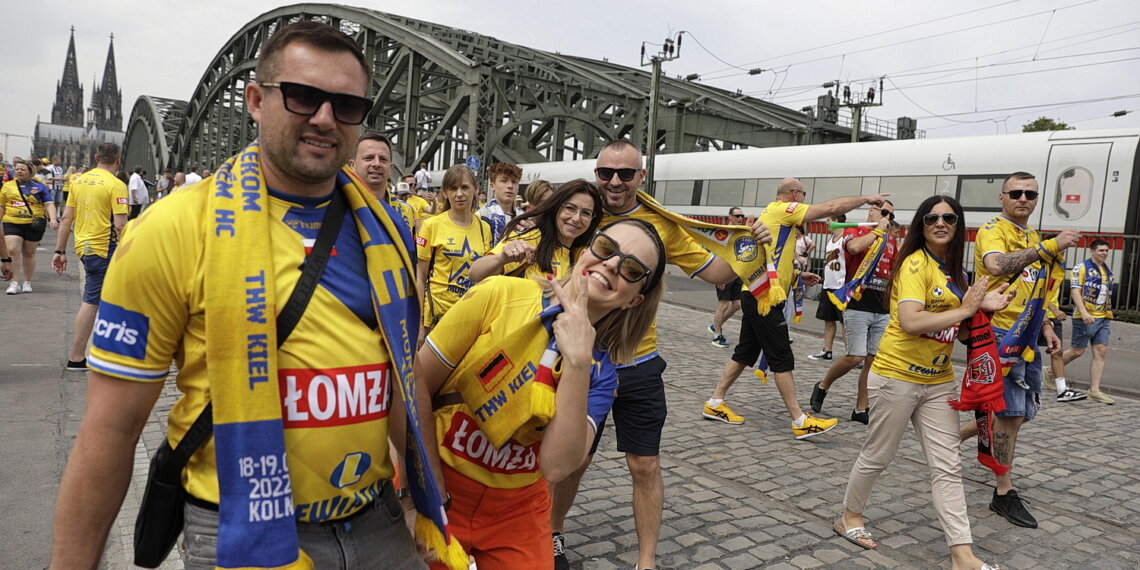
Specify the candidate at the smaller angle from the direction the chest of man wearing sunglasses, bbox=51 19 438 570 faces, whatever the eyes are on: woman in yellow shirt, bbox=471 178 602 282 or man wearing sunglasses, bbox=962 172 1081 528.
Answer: the man wearing sunglasses

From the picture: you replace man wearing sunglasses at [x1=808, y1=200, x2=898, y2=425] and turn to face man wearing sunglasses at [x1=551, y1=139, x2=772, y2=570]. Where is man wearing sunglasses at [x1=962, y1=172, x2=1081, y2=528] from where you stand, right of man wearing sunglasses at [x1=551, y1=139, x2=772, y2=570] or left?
left

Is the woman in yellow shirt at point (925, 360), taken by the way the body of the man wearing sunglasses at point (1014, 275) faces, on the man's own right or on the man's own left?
on the man's own right

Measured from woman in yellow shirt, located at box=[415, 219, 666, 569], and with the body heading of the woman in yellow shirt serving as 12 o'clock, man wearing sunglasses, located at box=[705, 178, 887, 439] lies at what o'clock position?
The man wearing sunglasses is roughly at 7 o'clock from the woman in yellow shirt.

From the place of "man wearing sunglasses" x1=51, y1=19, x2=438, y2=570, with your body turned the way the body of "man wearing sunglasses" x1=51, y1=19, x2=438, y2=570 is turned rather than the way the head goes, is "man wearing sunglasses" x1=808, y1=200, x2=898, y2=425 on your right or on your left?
on your left

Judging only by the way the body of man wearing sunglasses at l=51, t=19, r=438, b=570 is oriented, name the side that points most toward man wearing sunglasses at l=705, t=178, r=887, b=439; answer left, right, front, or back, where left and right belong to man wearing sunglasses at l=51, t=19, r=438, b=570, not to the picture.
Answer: left
